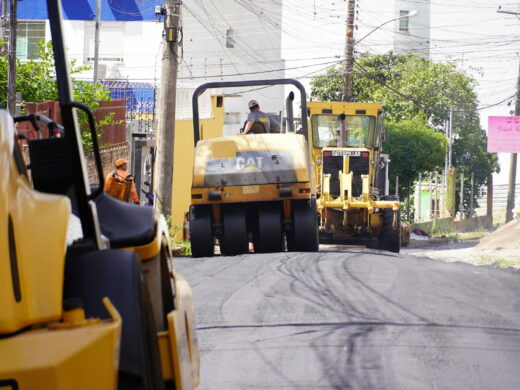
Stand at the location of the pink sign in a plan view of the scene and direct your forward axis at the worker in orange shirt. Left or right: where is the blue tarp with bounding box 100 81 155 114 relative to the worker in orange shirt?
right

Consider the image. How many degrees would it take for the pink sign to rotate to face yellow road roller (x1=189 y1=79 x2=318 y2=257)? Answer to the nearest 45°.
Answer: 0° — it already faces it

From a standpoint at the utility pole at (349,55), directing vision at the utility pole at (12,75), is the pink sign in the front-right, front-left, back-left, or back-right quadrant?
back-left
